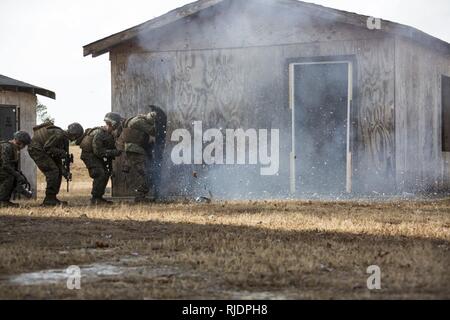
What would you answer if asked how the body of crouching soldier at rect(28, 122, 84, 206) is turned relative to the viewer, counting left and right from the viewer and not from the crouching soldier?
facing to the right of the viewer

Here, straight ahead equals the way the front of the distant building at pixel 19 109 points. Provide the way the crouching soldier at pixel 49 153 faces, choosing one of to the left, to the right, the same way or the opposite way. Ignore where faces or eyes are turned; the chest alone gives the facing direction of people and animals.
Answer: to the left

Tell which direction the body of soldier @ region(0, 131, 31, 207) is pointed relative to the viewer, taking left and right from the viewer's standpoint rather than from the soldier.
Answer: facing to the right of the viewer

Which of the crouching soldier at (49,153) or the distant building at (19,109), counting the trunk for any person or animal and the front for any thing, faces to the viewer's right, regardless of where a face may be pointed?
the crouching soldier

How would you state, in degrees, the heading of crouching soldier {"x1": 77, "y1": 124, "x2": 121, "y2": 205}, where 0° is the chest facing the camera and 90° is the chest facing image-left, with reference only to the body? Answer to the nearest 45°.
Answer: approximately 270°

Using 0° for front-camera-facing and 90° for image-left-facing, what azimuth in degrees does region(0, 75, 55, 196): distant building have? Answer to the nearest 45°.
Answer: approximately 0°

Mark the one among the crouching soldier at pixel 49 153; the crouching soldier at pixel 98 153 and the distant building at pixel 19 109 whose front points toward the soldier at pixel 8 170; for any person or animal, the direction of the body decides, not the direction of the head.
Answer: the distant building

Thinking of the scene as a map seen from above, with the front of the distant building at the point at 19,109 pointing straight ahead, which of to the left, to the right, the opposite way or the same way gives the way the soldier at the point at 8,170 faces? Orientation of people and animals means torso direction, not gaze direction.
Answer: to the left

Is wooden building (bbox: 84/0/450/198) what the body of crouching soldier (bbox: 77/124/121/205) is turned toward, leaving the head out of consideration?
yes

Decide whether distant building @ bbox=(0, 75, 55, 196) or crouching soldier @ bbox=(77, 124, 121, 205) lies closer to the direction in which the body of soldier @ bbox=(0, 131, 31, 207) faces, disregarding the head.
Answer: the crouching soldier

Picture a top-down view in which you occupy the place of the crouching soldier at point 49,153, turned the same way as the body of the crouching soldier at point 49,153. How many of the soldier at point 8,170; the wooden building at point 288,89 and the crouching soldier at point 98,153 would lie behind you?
1
